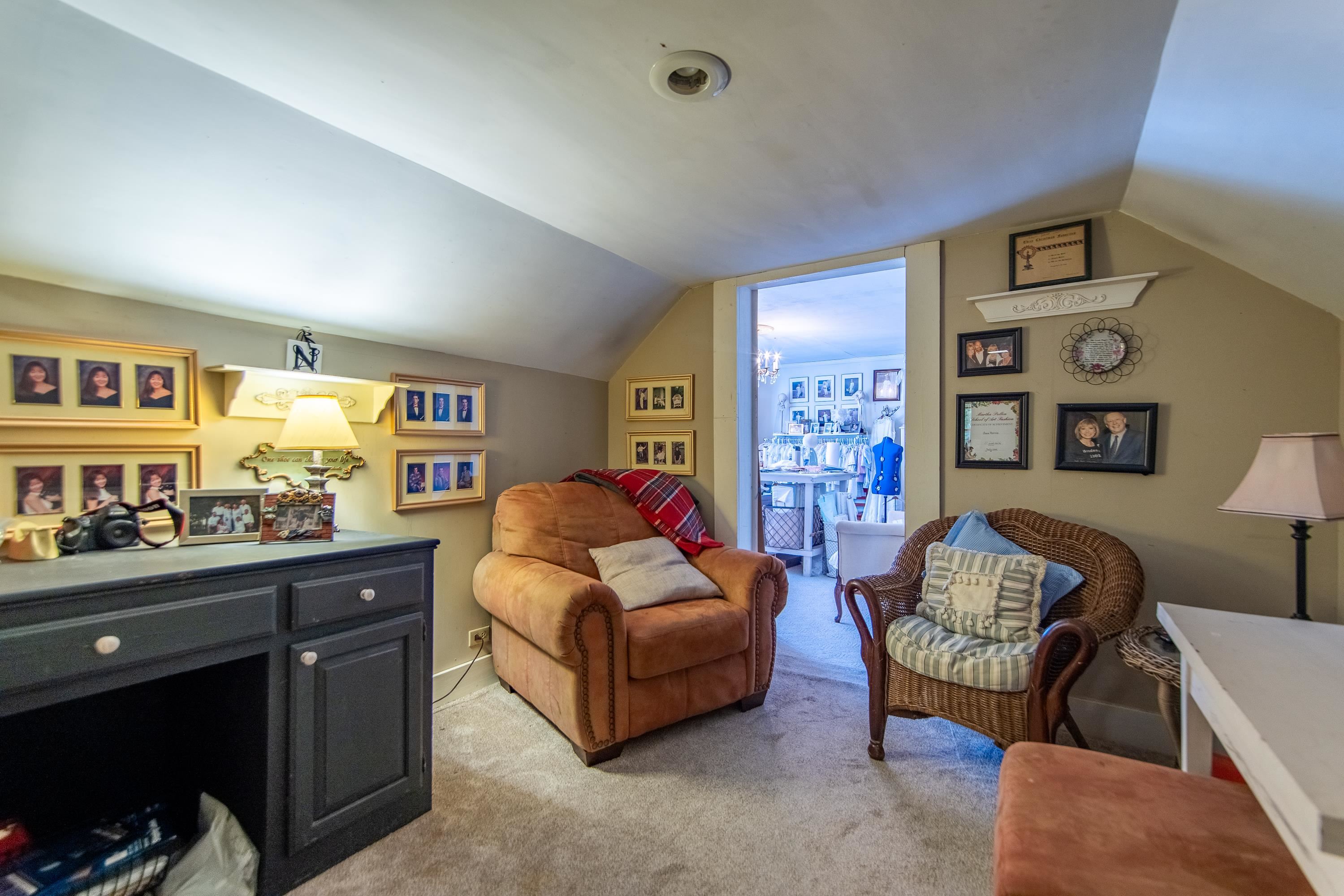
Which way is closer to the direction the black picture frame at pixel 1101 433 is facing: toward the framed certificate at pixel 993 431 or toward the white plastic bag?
the white plastic bag

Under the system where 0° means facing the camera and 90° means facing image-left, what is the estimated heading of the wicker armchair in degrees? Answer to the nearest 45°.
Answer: approximately 45°

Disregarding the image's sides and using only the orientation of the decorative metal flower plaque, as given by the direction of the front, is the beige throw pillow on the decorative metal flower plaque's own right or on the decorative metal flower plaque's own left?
on the decorative metal flower plaque's own right

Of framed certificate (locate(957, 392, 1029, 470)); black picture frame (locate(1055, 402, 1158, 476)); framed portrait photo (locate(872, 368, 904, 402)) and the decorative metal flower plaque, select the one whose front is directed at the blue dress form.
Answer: the framed portrait photo

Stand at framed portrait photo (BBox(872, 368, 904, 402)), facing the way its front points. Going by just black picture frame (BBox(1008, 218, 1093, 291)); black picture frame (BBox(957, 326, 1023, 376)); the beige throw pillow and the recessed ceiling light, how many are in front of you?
4

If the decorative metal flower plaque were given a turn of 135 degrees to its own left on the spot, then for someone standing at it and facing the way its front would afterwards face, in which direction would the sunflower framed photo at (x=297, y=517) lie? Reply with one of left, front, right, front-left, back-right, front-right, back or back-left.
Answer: back

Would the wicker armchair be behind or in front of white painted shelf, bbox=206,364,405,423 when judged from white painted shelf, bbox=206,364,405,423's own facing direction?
in front

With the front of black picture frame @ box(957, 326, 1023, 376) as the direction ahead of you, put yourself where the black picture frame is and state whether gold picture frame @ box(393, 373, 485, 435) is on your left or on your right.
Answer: on your right

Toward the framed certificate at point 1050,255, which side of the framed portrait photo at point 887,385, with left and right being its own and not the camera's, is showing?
front

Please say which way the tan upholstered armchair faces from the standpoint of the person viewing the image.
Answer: facing the viewer and to the right of the viewer

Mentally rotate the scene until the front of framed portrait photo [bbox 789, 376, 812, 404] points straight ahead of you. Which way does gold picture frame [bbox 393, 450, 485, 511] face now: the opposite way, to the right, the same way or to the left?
to the left

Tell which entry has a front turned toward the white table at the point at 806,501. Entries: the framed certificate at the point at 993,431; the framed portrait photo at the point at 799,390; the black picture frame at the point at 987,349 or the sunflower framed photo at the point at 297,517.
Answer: the framed portrait photo at the point at 799,390

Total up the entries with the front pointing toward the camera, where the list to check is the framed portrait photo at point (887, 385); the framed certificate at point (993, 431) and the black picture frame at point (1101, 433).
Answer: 3
